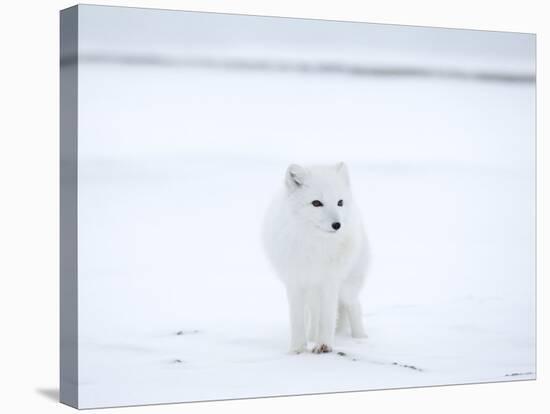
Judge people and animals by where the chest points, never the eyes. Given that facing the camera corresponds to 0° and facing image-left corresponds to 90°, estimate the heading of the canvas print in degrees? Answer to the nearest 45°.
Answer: approximately 315°
